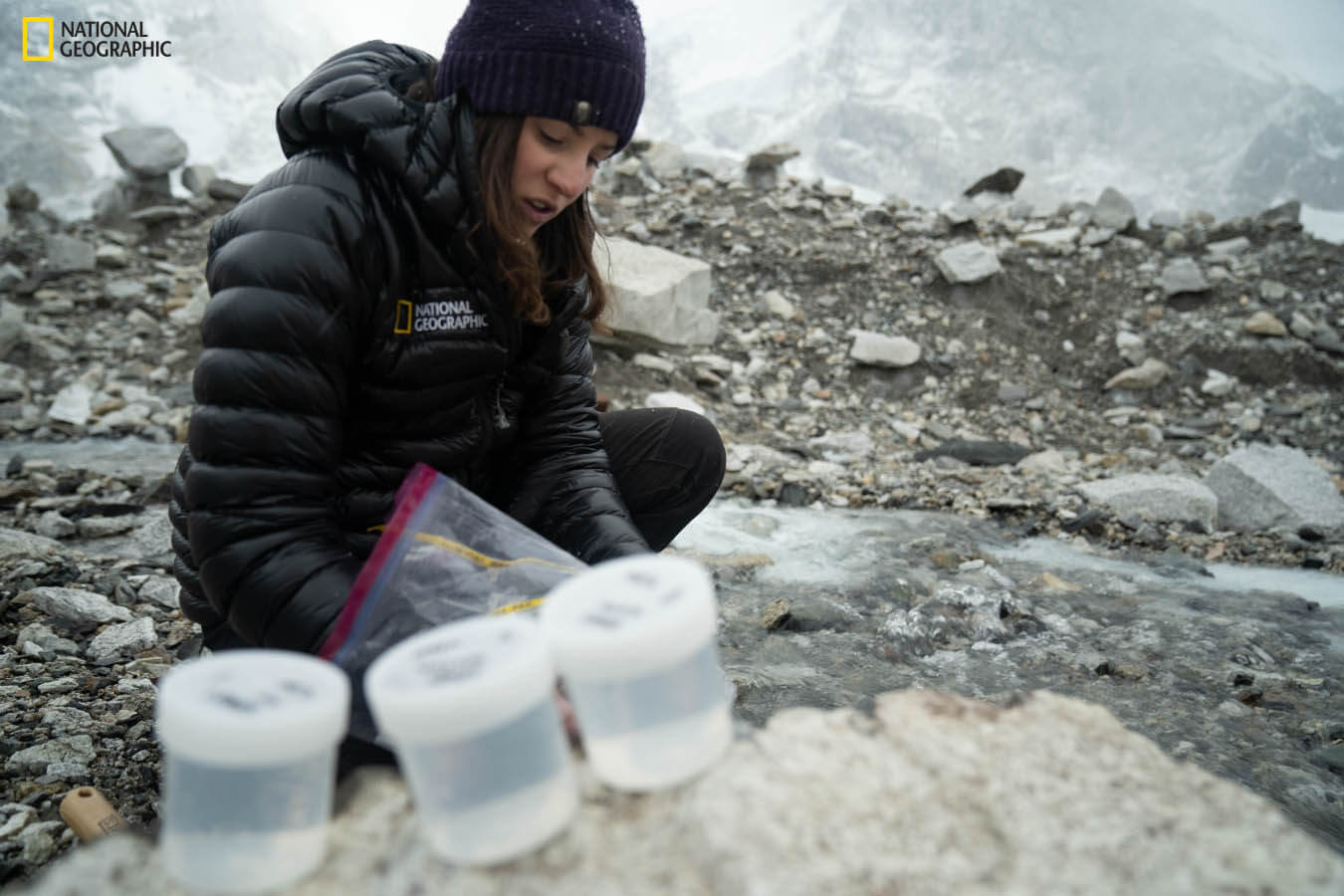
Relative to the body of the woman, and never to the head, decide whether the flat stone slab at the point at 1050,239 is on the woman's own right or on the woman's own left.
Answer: on the woman's own left

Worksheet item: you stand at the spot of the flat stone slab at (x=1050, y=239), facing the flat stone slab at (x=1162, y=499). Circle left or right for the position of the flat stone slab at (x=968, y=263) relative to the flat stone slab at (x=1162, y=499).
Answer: right

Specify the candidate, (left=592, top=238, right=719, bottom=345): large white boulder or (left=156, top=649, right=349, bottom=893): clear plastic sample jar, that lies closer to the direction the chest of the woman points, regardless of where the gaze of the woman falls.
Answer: the clear plastic sample jar

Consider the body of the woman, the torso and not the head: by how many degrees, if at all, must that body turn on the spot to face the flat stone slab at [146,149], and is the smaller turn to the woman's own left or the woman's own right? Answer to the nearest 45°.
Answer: approximately 135° to the woman's own left

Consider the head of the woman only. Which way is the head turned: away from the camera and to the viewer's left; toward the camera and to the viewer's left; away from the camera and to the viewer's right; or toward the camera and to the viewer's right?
toward the camera and to the viewer's right

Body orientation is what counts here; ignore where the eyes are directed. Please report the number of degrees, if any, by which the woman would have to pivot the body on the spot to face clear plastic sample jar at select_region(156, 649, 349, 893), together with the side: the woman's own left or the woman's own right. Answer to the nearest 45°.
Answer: approximately 45° to the woman's own right

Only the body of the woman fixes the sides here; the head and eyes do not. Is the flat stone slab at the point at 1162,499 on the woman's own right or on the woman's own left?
on the woman's own left

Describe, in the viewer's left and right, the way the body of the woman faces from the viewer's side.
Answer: facing the viewer and to the right of the viewer

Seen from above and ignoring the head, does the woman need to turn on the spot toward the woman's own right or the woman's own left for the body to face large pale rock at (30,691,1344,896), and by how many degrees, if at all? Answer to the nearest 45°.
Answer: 0° — they already face it

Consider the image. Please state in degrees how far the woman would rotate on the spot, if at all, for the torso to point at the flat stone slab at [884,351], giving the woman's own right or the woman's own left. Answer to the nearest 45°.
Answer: approximately 90° to the woman's own left

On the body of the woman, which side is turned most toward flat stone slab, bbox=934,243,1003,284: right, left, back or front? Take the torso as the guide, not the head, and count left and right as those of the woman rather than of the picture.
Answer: left
